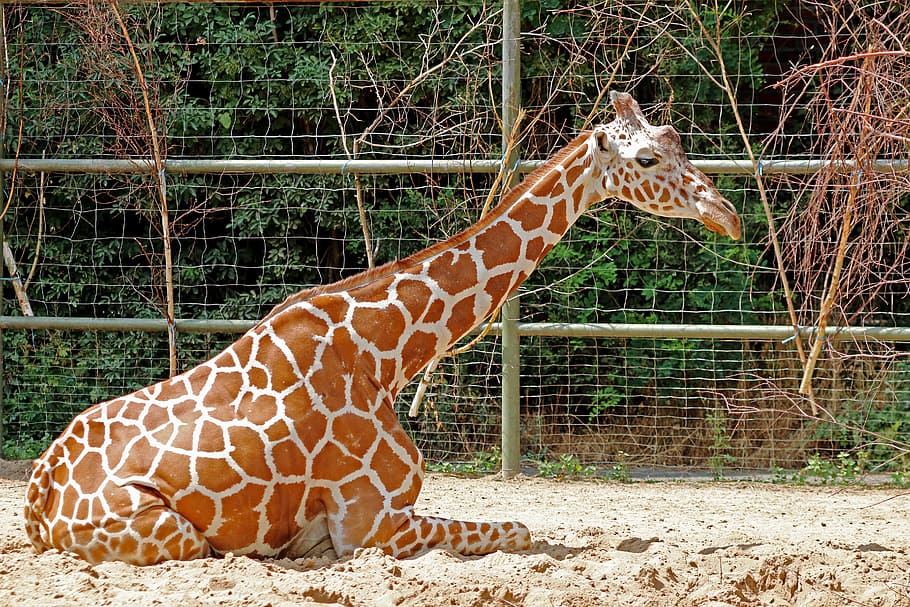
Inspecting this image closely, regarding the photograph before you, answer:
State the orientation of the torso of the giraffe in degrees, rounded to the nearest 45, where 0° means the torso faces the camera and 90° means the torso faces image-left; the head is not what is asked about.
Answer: approximately 270°

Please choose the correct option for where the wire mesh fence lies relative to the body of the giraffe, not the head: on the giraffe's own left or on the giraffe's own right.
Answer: on the giraffe's own left
